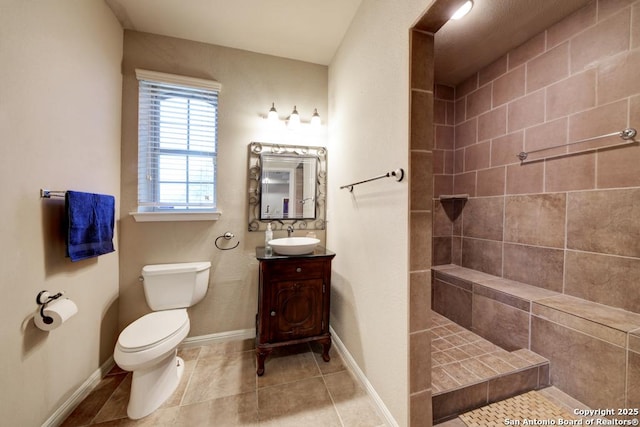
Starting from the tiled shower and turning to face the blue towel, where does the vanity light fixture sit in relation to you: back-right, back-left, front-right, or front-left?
front-right

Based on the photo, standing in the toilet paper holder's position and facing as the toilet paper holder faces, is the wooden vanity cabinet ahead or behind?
ahead

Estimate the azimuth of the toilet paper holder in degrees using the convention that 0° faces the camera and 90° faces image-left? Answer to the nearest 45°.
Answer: approximately 315°

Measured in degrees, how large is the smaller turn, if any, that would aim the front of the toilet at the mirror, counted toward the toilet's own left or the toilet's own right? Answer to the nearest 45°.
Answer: approximately 135° to the toilet's own left

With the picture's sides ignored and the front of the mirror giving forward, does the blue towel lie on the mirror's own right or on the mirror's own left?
on the mirror's own right

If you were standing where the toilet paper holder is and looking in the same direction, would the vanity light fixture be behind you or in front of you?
in front

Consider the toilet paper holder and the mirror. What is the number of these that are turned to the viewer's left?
0

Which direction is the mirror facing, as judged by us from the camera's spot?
facing the viewer

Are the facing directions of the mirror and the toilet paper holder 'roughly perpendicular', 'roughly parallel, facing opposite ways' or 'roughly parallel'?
roughly perpendicular

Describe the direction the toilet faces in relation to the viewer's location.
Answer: facing the viewer and to the left of the viewer

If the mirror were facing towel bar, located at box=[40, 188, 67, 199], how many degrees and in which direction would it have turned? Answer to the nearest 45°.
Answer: approximately 45° to its right

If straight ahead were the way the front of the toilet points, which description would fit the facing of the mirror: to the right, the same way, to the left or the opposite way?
the same way

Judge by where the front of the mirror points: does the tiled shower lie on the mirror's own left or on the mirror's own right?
on the mirror's own left
